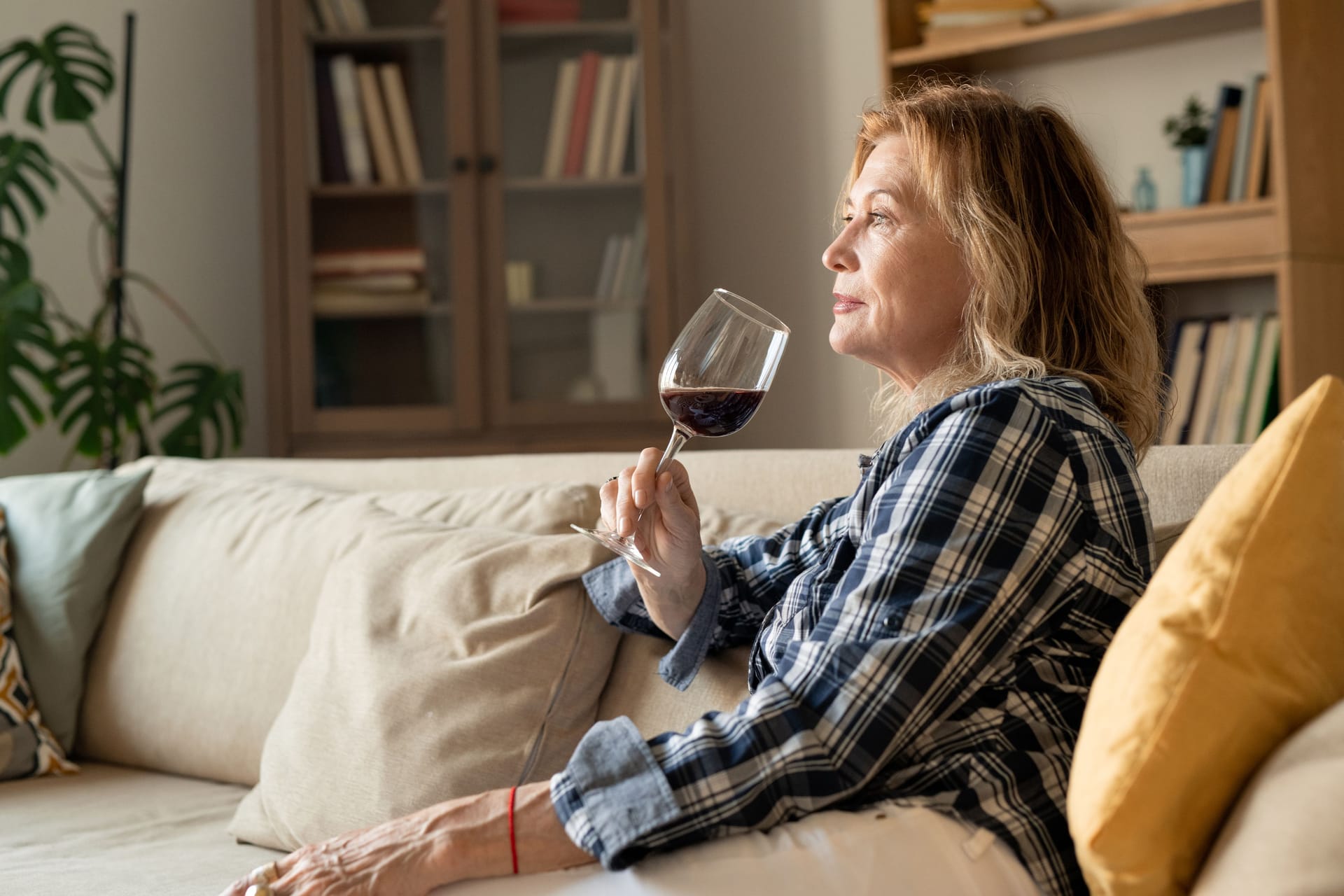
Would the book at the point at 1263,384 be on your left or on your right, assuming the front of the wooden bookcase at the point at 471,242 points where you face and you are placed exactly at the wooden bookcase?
on your left

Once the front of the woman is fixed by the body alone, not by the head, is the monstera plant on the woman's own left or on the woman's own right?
on the woman's own right

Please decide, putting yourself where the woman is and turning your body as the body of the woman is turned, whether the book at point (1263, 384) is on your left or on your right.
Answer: on your right

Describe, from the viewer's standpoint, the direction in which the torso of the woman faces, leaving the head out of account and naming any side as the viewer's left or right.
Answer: facing to the left of the viewer

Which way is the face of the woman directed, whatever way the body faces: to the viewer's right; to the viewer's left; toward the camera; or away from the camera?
to the viewer's left

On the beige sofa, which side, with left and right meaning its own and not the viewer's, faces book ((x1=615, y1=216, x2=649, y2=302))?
back

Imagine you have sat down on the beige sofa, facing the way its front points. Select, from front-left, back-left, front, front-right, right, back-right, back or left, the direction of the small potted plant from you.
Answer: back-left

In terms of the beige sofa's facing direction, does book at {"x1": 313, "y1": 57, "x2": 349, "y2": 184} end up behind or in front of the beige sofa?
behind

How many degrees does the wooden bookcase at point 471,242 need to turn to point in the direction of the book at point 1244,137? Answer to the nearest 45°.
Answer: approximately 45° to its left

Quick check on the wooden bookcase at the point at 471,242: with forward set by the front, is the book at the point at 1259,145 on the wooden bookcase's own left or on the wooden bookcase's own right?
on the wooden bookcase's own left
